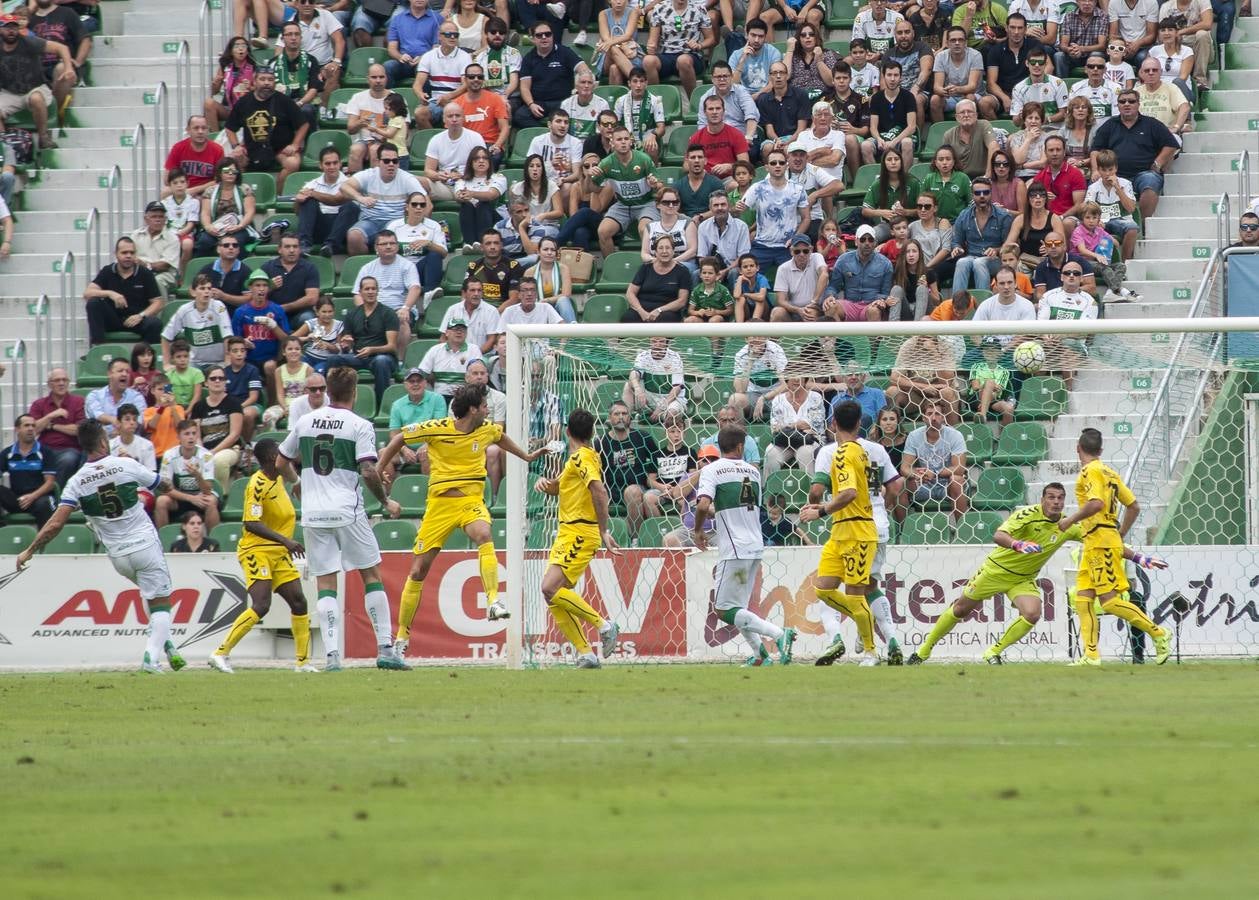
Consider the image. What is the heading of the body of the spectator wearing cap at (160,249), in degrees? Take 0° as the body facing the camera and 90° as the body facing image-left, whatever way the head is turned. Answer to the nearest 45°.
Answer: approximately 315°

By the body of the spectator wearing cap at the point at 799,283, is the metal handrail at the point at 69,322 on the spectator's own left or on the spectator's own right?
on the spectator's own right

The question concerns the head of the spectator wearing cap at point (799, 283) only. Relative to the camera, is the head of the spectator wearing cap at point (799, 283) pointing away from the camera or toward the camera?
toward the camera

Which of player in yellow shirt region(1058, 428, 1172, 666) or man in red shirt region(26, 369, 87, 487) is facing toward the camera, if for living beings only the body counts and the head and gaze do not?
the man in red shirt

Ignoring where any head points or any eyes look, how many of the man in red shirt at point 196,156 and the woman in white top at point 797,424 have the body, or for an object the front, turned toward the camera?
2

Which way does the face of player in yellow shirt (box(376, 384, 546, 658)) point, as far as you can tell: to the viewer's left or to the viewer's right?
to the viewer's right

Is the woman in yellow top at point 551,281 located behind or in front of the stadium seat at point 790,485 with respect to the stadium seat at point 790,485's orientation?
behind

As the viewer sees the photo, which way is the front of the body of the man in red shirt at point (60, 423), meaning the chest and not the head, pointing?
toward the camera

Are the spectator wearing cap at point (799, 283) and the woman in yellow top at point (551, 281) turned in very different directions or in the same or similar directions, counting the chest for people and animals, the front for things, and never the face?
same or similar directions

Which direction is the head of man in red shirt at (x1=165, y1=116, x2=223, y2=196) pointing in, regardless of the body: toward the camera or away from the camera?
toward the camera

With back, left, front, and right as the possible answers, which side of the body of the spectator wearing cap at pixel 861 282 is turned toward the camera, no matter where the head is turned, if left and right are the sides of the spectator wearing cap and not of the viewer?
front

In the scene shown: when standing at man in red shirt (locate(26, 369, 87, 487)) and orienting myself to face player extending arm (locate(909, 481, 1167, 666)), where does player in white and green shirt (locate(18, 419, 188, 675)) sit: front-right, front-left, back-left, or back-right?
front-right

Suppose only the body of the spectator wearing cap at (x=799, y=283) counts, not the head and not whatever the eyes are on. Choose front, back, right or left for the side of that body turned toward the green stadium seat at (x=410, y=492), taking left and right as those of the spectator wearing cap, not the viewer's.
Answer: right

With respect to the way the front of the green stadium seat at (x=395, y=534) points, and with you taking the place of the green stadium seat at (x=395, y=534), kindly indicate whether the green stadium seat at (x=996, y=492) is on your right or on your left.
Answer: on your left

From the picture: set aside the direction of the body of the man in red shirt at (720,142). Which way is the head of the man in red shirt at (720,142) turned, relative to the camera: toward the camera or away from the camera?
toward the camera

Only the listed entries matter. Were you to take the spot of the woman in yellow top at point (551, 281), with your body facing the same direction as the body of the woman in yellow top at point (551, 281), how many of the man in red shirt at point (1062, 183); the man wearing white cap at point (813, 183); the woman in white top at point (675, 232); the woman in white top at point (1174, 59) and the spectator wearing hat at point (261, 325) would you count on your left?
4

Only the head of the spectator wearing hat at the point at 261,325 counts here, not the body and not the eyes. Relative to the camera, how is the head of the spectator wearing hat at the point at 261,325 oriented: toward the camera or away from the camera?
toward the camera

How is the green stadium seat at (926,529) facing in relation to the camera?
toward the camera
